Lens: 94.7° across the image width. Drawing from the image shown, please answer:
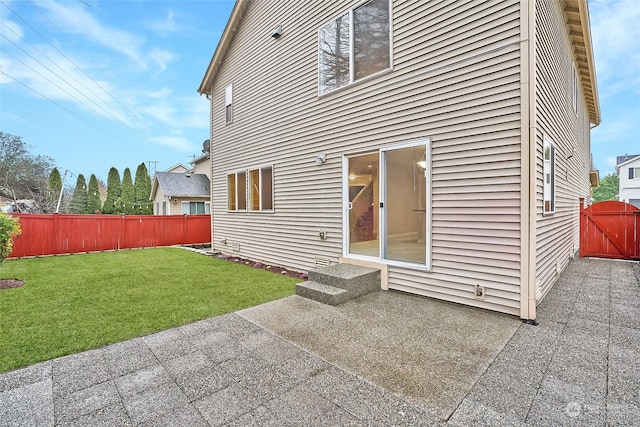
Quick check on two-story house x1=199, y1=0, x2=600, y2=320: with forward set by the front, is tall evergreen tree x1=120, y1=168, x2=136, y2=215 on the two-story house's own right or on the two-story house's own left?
on the two-story house's own left

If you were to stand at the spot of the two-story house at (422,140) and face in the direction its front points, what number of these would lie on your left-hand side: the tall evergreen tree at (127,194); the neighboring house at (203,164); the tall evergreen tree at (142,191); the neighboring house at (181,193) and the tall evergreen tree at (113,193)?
5

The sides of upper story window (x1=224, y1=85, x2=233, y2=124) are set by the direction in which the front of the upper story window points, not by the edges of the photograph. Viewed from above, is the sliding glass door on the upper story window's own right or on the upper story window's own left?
on the upper story window's own left

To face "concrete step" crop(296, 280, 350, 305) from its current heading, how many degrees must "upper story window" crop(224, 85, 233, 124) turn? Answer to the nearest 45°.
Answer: approximately 45° to its left

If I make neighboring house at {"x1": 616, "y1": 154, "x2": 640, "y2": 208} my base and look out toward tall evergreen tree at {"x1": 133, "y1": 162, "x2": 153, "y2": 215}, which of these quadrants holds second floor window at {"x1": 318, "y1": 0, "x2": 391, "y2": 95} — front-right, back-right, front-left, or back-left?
front-left

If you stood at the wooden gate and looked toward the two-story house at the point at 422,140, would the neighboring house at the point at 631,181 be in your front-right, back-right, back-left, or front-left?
back-right

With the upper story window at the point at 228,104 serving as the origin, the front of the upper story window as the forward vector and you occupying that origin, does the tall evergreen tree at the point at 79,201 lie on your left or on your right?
on your right

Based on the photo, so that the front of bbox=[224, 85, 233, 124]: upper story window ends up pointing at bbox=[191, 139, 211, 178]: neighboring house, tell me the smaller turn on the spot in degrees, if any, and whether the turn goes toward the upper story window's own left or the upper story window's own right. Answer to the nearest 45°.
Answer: approximately 135° to the upper story window's own right

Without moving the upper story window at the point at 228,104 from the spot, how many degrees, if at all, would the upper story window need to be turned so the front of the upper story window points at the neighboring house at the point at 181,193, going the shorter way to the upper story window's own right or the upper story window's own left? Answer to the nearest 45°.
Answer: approximately 135° to the upper story window's own right

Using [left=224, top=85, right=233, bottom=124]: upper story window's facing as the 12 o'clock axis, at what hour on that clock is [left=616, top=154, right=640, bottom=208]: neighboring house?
The neighboring house is roughly at 7 o'clock from the upper story window.
